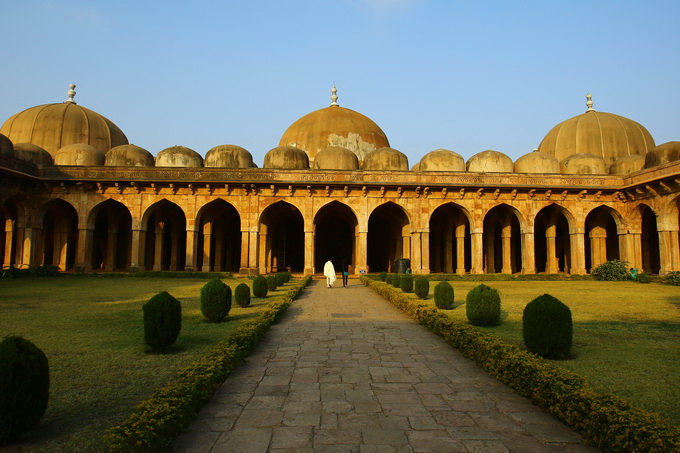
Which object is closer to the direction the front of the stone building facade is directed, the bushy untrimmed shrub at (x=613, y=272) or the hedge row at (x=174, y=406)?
the hedge row

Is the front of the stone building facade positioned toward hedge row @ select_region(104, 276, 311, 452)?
yes

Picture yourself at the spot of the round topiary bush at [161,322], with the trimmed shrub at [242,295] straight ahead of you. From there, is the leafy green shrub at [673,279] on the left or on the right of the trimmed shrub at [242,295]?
right

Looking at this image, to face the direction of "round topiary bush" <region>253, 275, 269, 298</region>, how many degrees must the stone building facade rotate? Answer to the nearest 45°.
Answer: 0° — it already faces it

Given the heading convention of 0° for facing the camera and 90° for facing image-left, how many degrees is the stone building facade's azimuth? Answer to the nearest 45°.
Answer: approximately 0°

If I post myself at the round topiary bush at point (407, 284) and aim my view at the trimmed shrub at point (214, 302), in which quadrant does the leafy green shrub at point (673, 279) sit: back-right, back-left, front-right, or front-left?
back-left

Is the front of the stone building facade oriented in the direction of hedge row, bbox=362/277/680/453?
yes

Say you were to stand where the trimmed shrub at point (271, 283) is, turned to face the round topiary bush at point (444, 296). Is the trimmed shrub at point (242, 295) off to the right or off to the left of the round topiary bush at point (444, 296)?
right

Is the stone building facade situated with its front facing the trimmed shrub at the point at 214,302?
yes
